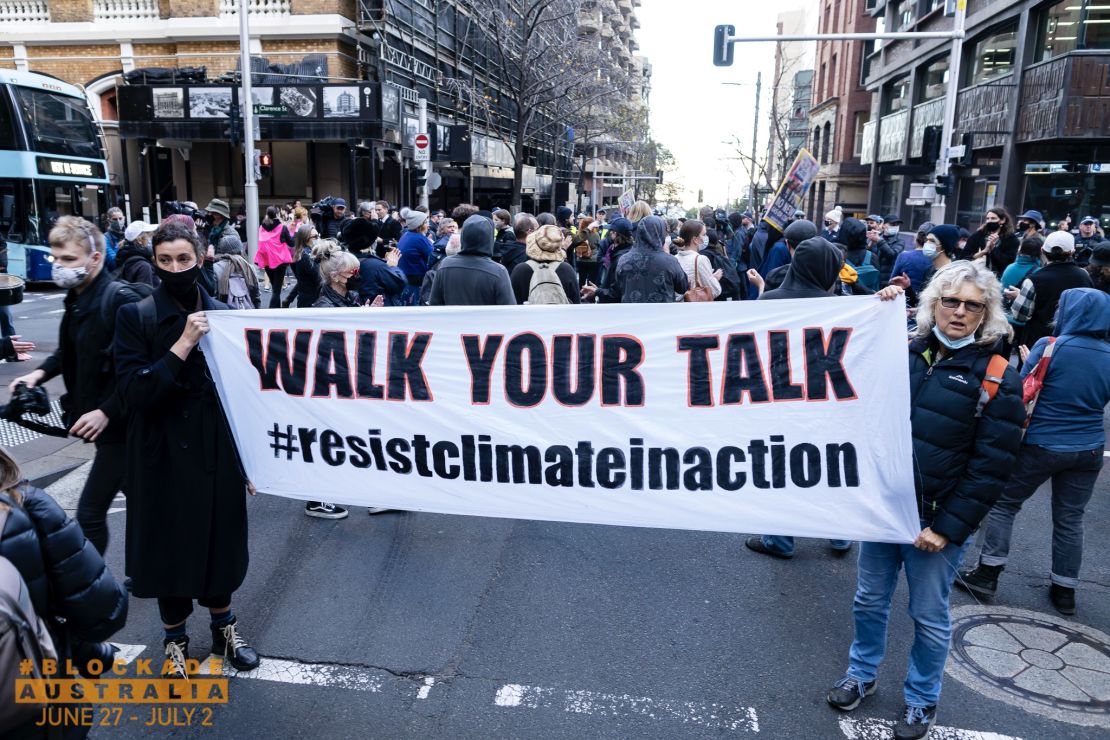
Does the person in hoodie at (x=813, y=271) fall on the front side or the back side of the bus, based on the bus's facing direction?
on the front side

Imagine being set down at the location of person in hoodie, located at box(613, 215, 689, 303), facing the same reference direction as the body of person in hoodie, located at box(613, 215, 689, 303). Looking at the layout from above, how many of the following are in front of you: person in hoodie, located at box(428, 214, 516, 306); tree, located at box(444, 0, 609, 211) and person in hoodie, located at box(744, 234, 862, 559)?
1

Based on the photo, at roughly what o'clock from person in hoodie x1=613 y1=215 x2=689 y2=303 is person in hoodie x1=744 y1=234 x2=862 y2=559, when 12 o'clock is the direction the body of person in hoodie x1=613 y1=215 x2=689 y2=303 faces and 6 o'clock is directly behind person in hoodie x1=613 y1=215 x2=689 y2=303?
person in hoodie x1=744 y1=234 x2=862 y2=559 is roughly at 5 o'clock from person in hoodie x1=613 y1=215 x2=689 y2=303.

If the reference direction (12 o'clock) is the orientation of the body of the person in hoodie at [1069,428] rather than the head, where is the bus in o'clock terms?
The bus is roughly at 11 o'clock from the person in hoodie.

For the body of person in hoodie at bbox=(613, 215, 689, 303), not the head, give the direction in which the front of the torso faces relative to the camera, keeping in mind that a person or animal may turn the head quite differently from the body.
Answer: away from the camera

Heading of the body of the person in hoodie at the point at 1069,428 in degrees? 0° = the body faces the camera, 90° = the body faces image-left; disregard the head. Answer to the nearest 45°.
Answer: approximately 135°

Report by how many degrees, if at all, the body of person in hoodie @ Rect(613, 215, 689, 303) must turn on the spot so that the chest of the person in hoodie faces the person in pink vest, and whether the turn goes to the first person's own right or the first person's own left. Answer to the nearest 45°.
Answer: approximately 45° to the first person's own left

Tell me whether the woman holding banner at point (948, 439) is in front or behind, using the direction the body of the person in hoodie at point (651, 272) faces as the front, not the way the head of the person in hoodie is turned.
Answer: behind

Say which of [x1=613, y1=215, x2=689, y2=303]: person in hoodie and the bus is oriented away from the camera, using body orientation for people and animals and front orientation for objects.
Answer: the person in hoodie

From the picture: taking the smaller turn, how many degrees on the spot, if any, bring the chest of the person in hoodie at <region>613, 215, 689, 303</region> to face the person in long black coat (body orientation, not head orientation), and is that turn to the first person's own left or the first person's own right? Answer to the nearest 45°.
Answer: approximately 135° to the first person's own left

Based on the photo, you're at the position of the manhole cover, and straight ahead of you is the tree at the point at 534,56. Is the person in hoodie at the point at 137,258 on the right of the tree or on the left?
left

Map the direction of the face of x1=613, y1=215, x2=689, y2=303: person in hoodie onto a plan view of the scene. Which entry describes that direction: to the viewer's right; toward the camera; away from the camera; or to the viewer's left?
away from the camera

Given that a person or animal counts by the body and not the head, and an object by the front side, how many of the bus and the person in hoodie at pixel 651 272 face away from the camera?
1

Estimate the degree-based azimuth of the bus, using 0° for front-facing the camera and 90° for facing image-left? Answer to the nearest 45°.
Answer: approximately 315°

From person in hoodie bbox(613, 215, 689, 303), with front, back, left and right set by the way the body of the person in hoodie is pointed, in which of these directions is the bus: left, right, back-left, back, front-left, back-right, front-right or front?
front-left

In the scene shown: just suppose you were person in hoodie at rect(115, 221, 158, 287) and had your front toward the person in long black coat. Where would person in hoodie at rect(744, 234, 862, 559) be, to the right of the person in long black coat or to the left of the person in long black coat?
left

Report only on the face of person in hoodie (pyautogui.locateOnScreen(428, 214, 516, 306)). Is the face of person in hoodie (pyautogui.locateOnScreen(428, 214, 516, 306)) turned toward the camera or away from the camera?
away from the camera

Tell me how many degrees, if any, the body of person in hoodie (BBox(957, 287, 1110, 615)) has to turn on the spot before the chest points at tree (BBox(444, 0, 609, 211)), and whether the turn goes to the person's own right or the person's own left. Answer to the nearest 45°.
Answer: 0° — they already face it
